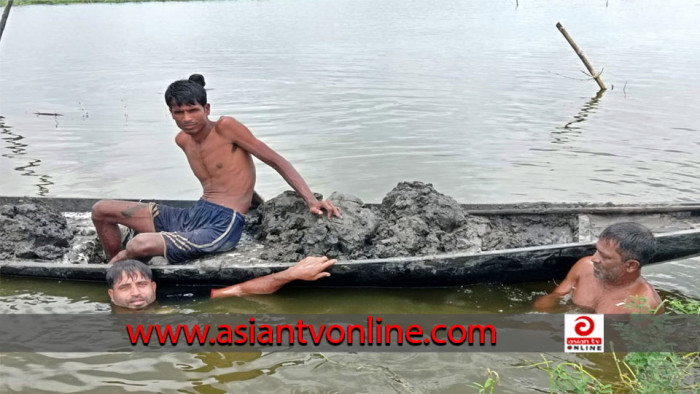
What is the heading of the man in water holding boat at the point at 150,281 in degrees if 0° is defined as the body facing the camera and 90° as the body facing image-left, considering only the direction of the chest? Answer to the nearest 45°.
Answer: approximately 0°

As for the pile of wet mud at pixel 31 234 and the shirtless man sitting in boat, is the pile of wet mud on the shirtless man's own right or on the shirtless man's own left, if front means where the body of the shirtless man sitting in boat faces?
on the shirtless man's own right

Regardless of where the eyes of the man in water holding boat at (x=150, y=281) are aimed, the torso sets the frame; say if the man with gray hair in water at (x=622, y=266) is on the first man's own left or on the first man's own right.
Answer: on the first man's own left

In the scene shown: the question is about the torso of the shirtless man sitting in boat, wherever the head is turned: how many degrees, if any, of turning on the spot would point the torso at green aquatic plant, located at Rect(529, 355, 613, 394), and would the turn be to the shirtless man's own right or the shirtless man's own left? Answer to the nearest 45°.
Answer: approximately 90° to the shirtless man's own left

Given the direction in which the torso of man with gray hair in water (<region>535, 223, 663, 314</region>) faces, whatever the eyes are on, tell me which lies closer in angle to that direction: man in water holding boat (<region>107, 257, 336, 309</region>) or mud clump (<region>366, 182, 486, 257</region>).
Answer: the man in water holding boat

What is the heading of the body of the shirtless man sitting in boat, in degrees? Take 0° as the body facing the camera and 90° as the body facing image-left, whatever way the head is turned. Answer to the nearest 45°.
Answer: approximately 45°

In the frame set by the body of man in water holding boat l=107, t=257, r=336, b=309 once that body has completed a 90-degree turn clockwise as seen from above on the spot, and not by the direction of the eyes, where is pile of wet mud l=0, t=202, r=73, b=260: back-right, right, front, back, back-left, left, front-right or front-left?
front-right

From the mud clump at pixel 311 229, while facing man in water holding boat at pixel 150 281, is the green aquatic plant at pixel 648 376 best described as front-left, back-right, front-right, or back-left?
back-left
